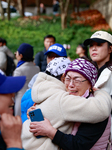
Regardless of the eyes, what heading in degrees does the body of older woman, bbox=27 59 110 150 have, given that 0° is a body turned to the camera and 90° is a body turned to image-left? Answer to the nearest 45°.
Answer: approximately 45°

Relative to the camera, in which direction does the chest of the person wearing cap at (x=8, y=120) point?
to the viewer's right

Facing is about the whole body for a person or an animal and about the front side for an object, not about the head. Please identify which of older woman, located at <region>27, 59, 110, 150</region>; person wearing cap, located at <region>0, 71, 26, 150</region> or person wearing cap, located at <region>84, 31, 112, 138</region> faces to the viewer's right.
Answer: person wearing cap, located at <region>0, 71, 26, 150</region>

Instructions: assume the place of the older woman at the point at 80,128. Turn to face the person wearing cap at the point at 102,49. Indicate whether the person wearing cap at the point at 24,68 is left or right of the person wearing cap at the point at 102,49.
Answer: left

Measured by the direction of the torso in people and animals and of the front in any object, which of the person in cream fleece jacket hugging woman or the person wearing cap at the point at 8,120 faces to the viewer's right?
the person wearing cap

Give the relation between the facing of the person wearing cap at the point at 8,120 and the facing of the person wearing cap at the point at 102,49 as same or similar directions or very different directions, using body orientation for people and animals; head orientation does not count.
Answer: very different directions

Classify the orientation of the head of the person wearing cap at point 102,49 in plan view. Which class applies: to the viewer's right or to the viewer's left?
to the viewer's left
